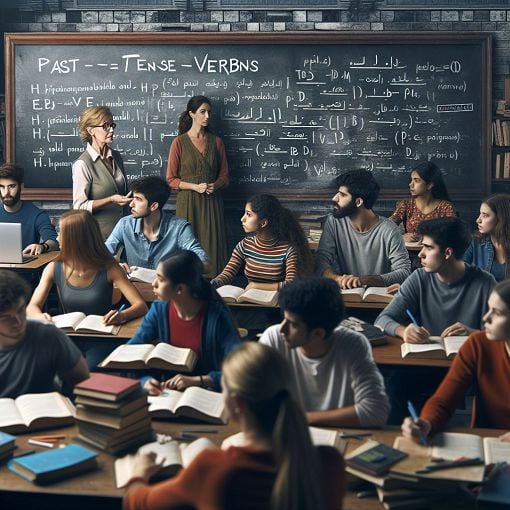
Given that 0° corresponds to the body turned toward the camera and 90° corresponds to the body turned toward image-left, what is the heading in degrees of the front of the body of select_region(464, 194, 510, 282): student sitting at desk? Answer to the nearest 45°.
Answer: approximately 45°

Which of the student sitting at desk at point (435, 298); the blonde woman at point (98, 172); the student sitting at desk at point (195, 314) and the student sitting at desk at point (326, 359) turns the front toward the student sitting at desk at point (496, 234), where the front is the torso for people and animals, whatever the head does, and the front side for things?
the blonde woman

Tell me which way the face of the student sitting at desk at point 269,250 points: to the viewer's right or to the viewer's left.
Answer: to the viewer's left

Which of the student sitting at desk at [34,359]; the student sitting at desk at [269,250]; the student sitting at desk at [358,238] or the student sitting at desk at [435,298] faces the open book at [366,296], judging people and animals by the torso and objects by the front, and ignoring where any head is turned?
the student sitting at desk at [358,238]

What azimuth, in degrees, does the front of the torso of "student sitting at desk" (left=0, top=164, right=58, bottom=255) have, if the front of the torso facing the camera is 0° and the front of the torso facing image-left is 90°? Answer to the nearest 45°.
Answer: approximately 0°

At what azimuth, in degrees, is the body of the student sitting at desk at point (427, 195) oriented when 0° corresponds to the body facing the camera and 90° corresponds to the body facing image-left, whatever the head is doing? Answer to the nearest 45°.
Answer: approximately 45°

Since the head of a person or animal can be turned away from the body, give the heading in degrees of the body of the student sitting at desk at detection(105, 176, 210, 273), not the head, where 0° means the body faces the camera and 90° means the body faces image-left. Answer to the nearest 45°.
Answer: approximately 45°

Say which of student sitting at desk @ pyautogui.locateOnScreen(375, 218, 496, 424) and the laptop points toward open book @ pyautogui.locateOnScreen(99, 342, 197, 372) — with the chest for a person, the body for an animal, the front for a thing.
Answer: the student sitting at desk
